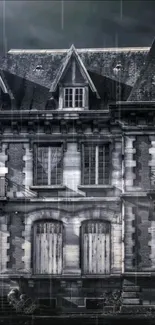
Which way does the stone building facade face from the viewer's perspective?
toward the camera
